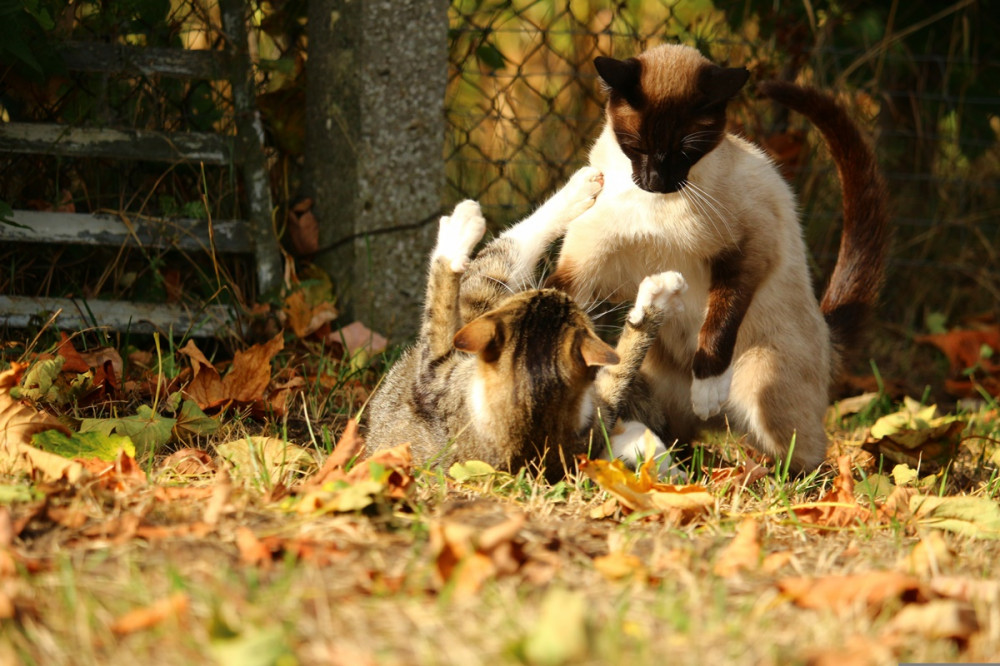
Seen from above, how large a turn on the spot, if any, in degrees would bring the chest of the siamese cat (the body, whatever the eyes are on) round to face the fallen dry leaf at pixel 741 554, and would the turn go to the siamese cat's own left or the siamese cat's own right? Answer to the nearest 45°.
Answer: approximately 45° to the siamese cat's own left

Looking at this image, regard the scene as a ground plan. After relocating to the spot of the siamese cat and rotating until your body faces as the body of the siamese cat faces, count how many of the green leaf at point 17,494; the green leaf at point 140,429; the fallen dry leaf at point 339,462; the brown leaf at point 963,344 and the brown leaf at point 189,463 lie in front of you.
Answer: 4

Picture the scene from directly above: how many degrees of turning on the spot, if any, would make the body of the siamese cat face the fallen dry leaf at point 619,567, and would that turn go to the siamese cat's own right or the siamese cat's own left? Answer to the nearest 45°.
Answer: approximately 45° to the siamese cat's own left

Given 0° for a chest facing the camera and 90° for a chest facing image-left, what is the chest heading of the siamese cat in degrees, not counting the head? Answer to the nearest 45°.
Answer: approximately 45°

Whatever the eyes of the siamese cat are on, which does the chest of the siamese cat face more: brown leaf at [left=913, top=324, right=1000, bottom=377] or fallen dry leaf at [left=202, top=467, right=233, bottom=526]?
the fallen dry leaf

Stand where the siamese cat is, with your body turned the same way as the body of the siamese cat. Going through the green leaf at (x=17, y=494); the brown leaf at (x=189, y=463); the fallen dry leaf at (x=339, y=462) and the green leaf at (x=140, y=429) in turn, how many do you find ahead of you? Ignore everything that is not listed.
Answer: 4

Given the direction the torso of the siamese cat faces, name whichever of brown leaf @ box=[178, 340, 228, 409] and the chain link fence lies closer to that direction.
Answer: the brown leaf

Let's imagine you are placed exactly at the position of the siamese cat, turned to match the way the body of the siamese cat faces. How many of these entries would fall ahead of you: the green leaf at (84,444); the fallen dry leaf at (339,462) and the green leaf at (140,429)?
3

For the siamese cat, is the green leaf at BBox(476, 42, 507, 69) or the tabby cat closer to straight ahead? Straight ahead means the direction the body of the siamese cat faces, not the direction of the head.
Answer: the tabby cat

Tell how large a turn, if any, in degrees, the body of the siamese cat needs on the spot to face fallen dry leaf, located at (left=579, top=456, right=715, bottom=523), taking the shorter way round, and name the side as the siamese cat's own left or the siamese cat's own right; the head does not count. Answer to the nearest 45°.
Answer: approximately 45° to the siamese cat's own left

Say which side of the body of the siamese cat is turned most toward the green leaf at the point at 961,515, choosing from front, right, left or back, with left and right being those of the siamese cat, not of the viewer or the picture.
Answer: left

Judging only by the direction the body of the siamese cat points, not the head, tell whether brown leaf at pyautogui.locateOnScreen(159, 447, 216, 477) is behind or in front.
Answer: in front

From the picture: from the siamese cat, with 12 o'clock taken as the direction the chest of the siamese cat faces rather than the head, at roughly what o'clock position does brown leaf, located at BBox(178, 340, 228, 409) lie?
The brown leaf is roughly at 3 o'clock from the siamese cat.

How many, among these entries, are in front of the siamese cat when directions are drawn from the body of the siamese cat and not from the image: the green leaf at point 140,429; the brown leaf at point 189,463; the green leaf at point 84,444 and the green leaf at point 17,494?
4
